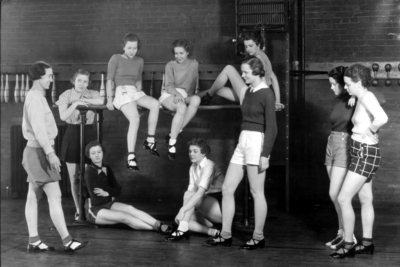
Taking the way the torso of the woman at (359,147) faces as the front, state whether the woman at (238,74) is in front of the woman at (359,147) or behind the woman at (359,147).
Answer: in front

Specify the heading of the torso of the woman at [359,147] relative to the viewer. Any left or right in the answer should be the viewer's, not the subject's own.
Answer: facing to the left of the viewer

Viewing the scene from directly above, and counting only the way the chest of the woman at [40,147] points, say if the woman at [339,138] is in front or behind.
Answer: in front

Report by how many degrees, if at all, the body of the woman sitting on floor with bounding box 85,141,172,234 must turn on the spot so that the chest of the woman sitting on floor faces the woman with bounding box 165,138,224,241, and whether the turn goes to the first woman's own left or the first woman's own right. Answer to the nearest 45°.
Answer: approximately 45° to the first woman's own left

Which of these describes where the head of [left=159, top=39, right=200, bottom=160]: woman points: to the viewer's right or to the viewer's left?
to the viewer's left

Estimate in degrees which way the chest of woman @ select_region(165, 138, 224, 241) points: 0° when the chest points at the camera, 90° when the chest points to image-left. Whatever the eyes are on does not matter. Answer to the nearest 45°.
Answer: approximately 45°
